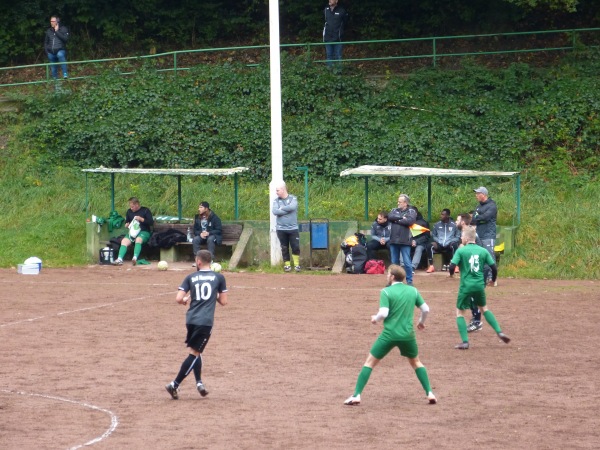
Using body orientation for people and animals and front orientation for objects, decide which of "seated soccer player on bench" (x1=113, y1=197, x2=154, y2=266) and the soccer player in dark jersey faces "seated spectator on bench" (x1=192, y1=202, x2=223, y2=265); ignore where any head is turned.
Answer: the soccer player in dark jersey

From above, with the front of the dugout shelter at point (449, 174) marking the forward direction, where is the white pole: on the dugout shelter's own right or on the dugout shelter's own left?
on the dugout shelter's own right

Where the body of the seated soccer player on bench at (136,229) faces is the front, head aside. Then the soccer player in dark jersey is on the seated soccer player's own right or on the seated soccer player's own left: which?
on the seated soccer player's own left

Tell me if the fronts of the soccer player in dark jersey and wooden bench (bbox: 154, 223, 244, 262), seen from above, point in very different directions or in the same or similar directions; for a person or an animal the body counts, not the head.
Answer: very different directions

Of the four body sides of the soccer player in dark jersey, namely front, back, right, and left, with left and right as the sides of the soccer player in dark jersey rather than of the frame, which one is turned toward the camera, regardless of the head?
back

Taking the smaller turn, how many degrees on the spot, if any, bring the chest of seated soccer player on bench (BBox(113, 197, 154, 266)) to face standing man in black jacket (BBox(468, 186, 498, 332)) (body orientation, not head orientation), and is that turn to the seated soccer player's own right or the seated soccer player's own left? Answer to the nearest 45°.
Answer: approximately 90° to the seated soccer player's own left

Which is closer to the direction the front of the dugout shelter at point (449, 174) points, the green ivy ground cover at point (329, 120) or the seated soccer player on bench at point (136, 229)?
the seated soccer player on bench

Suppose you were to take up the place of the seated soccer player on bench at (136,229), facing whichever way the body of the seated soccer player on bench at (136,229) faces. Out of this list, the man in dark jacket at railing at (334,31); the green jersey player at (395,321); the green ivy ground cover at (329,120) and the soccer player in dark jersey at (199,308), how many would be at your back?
2

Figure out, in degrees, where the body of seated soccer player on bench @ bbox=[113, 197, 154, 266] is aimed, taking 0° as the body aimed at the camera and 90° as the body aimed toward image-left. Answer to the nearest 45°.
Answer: approximately 45°

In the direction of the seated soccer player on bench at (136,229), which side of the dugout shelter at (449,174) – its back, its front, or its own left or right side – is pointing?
right

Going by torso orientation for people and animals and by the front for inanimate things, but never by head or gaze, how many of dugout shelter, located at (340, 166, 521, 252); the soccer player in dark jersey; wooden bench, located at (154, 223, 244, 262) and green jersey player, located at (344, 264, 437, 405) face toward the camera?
2

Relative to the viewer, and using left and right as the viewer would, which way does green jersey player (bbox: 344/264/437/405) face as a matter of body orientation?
facing away from the viewer and to the left of the viewer

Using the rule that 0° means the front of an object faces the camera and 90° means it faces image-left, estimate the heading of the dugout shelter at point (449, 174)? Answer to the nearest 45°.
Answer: approximately 0°
